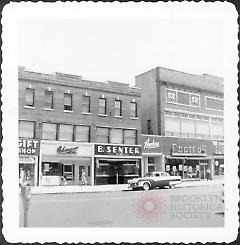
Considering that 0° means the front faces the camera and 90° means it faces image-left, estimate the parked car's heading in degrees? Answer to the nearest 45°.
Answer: approximately 45°
